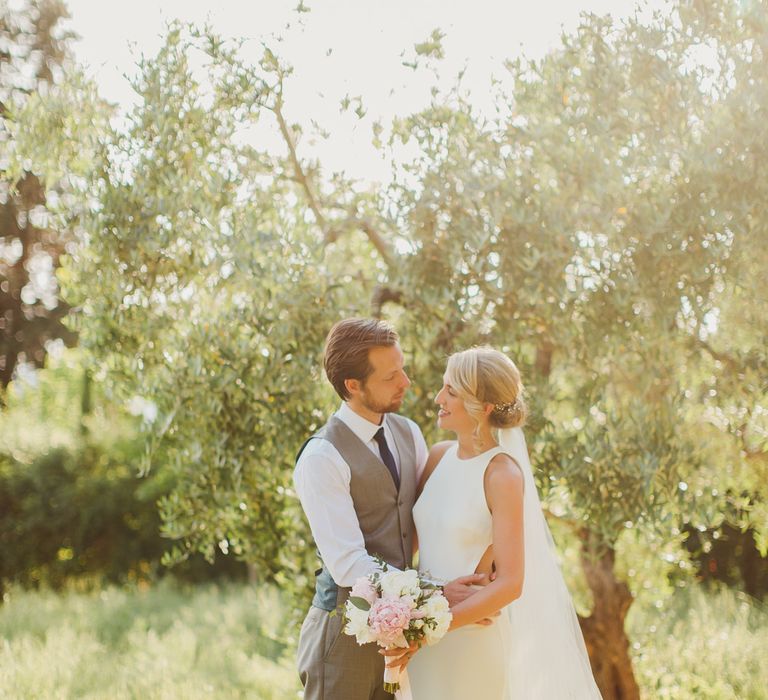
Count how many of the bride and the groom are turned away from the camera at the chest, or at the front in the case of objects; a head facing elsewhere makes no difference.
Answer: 0

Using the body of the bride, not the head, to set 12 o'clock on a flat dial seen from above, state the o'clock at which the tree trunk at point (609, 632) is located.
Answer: The tree trunk is roughly at 5 o'clock from the bride.

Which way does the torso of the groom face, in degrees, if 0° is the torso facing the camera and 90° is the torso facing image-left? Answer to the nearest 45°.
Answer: approximately 315°

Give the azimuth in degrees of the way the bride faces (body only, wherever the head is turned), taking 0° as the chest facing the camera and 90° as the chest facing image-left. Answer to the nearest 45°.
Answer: approximately 45°

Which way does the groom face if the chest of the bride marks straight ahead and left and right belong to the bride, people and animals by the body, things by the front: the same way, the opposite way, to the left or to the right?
to the left

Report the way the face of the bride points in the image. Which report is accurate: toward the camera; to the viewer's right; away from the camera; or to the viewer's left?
to the viewer's left
